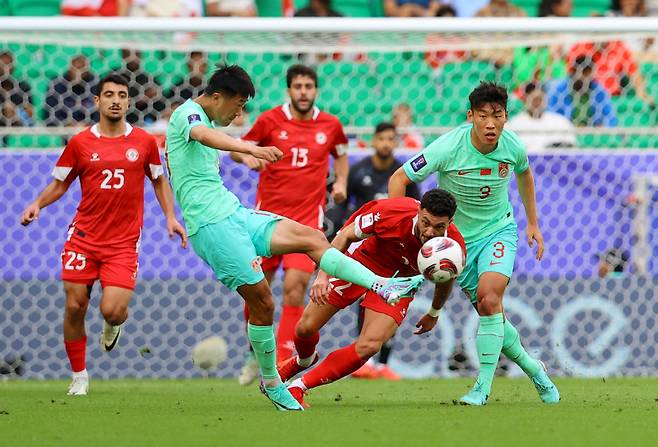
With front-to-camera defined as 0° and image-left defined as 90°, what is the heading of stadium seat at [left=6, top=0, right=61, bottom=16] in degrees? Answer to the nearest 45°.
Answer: approximately 0°

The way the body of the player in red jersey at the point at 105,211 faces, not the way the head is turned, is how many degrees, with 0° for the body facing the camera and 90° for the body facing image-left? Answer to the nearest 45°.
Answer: approximately 0°

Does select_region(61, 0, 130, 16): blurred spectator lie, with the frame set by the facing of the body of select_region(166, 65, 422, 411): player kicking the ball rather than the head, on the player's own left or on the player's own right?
on the player's own left

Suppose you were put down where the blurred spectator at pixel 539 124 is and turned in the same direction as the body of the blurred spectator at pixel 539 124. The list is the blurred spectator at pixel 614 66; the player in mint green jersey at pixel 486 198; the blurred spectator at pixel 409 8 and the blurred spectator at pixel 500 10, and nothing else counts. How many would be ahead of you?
1

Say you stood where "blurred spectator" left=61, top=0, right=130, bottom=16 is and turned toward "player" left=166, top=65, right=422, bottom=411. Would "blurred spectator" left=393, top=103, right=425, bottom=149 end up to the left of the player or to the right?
left

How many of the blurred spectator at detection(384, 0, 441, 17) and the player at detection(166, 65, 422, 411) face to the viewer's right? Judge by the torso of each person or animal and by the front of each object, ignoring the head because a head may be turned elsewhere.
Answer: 1

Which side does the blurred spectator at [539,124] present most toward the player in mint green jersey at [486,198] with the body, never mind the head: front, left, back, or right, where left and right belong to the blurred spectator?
front

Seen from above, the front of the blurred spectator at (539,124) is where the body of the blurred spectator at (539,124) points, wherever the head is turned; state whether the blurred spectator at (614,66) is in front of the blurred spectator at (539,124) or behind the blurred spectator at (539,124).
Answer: behind

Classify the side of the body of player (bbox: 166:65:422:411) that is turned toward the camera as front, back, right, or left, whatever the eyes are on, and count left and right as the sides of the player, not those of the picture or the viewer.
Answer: right

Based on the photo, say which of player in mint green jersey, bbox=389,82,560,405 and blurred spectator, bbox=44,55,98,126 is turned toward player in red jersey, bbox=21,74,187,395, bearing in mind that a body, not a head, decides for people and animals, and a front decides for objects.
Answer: the blurred spectator
